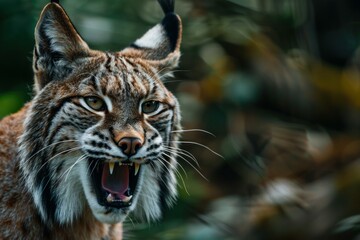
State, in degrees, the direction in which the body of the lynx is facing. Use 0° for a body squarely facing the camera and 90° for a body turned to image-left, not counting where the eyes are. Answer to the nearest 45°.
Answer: approximately 315°
